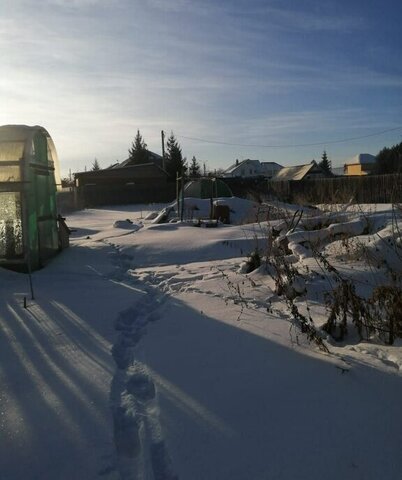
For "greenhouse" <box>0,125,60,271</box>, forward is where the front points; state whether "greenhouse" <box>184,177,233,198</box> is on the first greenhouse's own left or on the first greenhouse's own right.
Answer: on the first greenhouse's own left

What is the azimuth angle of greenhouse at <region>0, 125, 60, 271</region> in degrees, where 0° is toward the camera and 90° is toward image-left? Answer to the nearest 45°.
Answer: approximately 315°
